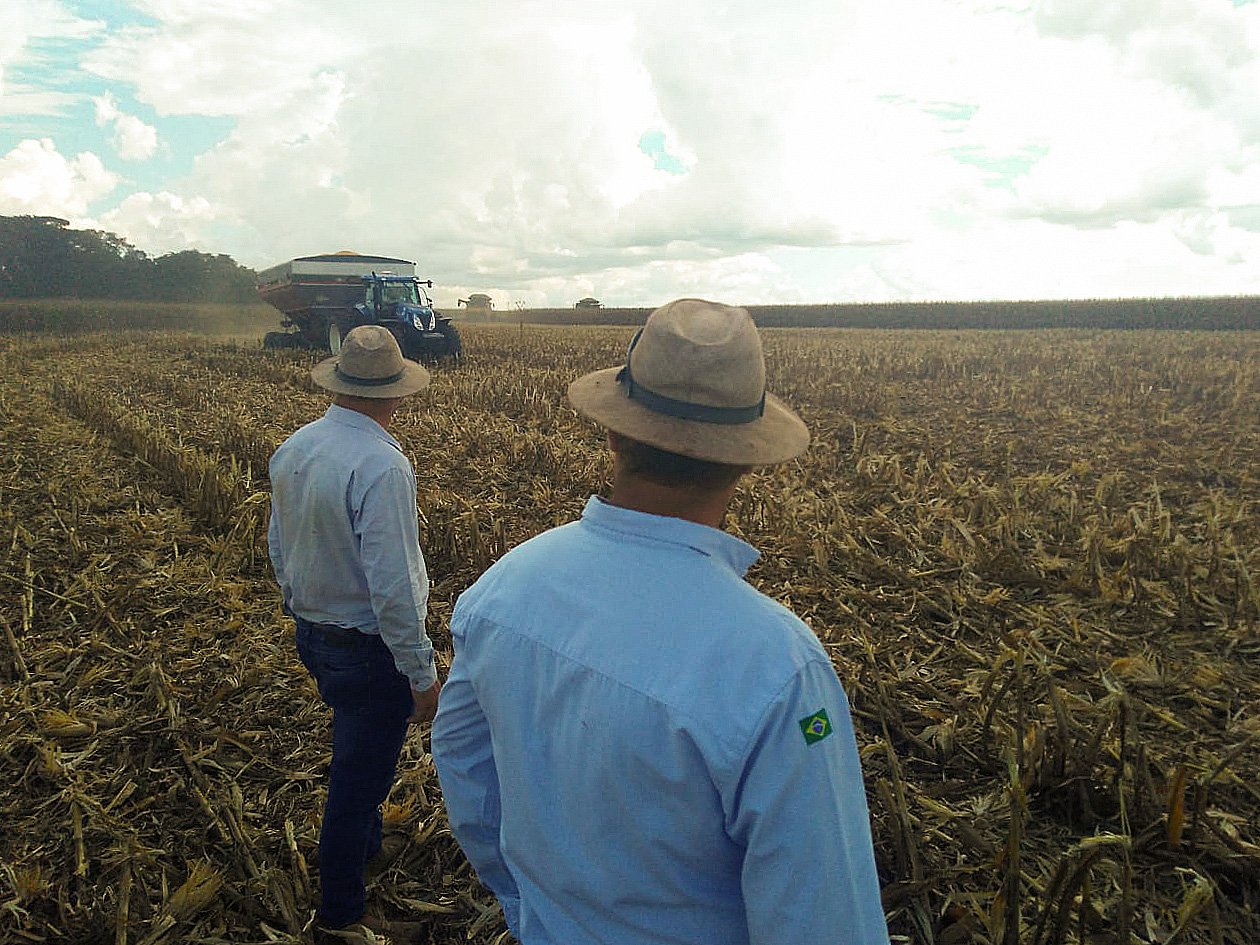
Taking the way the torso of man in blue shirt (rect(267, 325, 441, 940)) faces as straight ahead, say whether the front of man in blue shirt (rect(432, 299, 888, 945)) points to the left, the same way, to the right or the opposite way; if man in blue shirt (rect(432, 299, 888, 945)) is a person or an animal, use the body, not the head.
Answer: the same way

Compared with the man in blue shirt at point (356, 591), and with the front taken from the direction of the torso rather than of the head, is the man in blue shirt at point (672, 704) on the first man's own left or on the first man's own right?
on the first man's own right

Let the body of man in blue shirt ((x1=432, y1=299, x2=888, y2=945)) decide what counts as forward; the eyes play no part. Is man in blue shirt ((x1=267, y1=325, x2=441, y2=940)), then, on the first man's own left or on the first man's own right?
on the first man's own left

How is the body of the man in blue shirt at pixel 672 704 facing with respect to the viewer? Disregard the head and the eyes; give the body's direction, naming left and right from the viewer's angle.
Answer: facing away from the viewer and to the right of the viewer

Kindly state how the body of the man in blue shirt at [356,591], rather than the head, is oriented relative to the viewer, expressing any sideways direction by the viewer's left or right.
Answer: facing away from the viewer and to the right of the viewer

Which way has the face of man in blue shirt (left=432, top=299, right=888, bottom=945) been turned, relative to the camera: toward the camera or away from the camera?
away from the camera

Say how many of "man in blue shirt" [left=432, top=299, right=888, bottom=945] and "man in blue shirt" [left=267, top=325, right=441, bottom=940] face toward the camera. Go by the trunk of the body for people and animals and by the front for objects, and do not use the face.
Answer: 0
